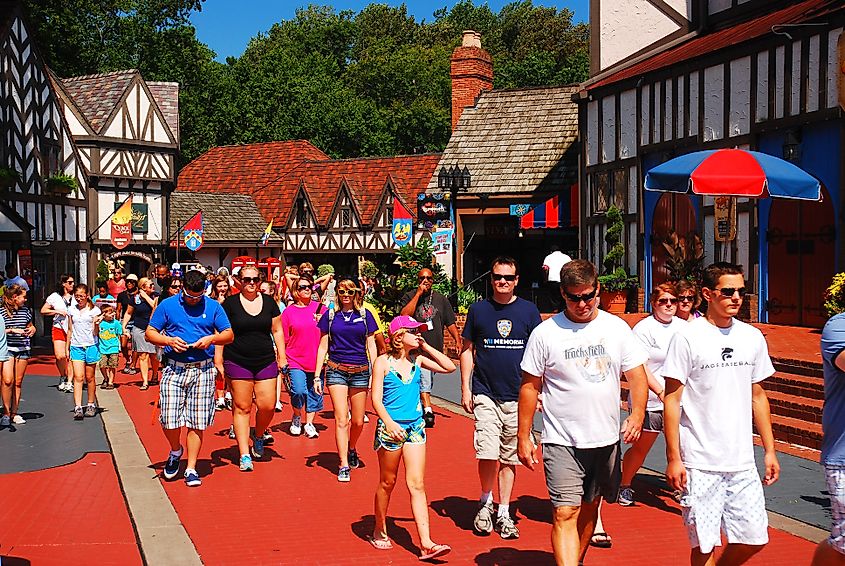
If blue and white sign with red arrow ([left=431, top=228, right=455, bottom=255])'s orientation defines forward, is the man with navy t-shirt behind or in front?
in front

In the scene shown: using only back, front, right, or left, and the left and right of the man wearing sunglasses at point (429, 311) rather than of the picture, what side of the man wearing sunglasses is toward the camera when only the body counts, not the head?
front

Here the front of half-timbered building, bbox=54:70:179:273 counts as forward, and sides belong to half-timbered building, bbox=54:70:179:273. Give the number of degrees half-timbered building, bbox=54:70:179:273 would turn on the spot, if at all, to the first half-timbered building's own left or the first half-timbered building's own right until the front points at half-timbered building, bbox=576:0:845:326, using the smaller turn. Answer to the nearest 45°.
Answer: approximately 45° to the first half-timbered building's own left

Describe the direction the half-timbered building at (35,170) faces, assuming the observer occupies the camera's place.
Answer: facing the viewer and to the right of the viewer

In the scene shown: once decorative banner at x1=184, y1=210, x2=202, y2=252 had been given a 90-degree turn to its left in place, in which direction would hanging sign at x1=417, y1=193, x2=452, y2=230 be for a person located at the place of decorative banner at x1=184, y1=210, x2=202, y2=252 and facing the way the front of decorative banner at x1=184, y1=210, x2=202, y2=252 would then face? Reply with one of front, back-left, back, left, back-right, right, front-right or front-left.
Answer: front-right

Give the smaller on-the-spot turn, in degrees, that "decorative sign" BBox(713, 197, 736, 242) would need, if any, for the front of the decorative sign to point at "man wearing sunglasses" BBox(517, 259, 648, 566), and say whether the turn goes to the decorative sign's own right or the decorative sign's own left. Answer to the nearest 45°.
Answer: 0° — it already faces them

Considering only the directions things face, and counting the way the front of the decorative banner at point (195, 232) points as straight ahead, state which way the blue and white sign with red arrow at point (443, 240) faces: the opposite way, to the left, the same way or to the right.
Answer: the same way

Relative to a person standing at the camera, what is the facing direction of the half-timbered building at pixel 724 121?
facing the viewer and to the left of the viewer

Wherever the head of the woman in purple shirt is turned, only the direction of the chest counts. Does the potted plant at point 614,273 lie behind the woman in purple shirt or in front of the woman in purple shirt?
behind

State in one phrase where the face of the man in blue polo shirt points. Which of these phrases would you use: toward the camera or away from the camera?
toward the camera

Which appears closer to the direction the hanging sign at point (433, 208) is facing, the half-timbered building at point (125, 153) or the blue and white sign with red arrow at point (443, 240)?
the blue and white sign with red arrow

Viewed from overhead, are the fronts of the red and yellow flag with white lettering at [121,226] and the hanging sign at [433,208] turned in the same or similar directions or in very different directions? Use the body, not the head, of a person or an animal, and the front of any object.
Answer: same or similar directions

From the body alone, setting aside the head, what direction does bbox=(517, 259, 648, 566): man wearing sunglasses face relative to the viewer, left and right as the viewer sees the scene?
facing the viewer

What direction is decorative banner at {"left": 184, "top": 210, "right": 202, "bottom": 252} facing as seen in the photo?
toward the camera

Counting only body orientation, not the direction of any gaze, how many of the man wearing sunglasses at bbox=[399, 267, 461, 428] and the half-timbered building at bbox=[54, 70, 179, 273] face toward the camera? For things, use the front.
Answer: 2

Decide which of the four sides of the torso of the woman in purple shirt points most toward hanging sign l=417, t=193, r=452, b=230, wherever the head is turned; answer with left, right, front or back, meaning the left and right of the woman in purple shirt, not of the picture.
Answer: back

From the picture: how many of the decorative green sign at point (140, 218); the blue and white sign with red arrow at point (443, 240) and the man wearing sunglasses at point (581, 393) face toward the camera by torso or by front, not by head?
3
